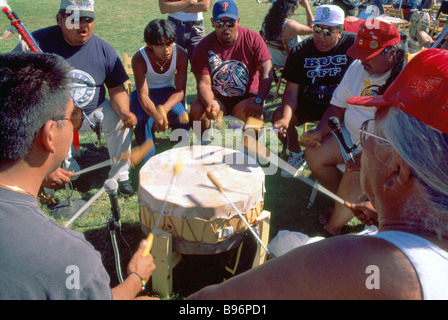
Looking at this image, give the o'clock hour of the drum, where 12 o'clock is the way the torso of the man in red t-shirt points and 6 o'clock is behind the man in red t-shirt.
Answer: The drum is roughly at 12 o'clock from the man in red t-shirt.

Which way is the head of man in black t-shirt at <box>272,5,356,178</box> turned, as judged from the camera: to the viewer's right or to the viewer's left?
to the viewer's left

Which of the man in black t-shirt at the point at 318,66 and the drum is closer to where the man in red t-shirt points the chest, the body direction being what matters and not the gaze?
the drum

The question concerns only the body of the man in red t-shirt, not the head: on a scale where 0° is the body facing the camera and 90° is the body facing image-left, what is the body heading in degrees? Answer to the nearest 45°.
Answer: approximately 0°
